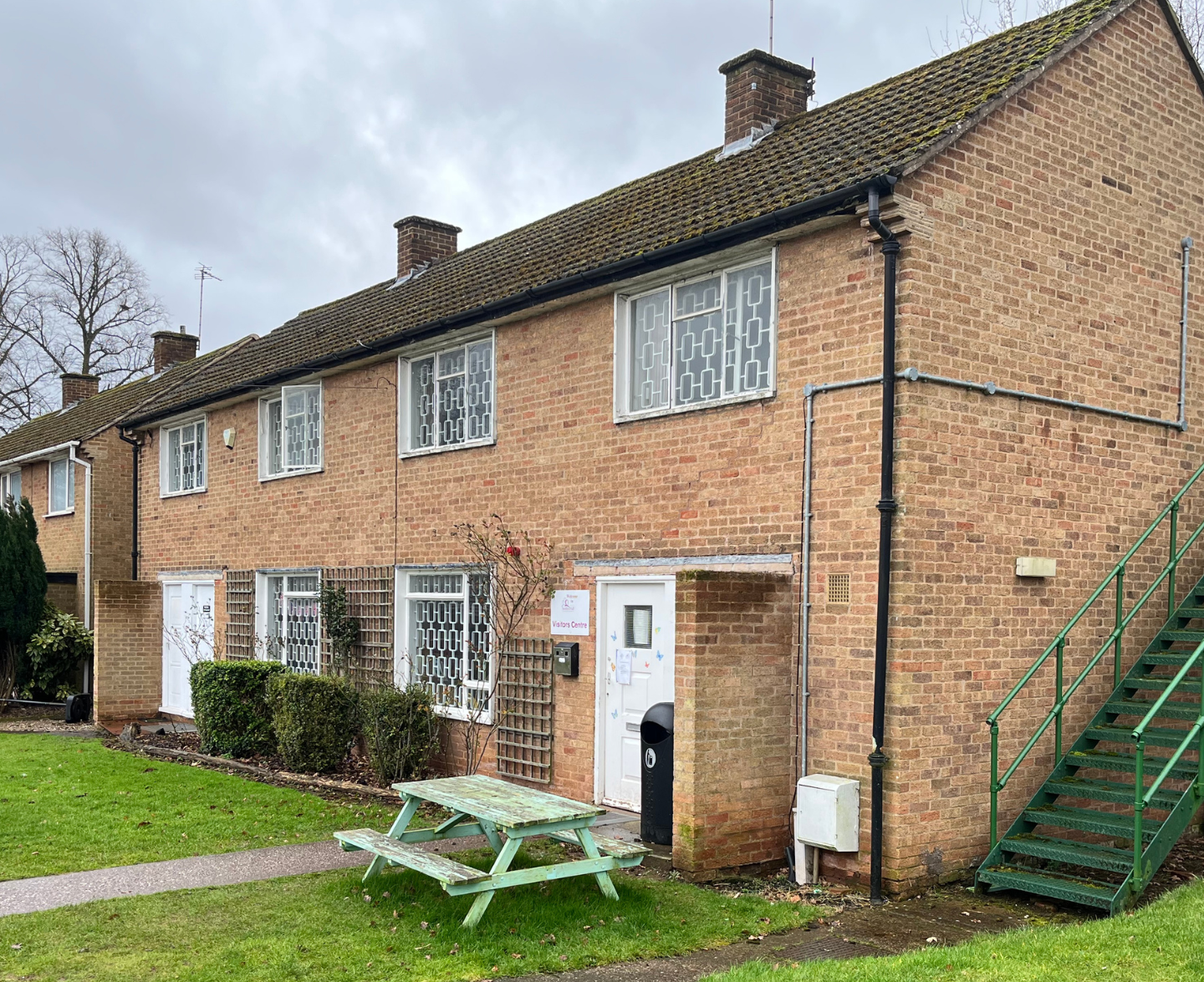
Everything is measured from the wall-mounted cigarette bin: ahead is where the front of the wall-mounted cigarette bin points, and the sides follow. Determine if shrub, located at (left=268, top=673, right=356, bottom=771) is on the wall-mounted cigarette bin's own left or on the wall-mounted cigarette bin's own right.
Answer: on the wall-mounted cigarette bin's own right

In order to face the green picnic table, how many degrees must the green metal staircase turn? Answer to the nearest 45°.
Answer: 0° — it already faces it

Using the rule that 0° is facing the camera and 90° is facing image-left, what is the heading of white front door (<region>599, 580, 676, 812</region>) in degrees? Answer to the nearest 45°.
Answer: approximately 45°

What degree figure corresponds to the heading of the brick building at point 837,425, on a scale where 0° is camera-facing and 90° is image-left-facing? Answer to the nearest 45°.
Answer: approximately 45°

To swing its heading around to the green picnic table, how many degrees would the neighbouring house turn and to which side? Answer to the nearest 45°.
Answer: approximately 45° to its left
